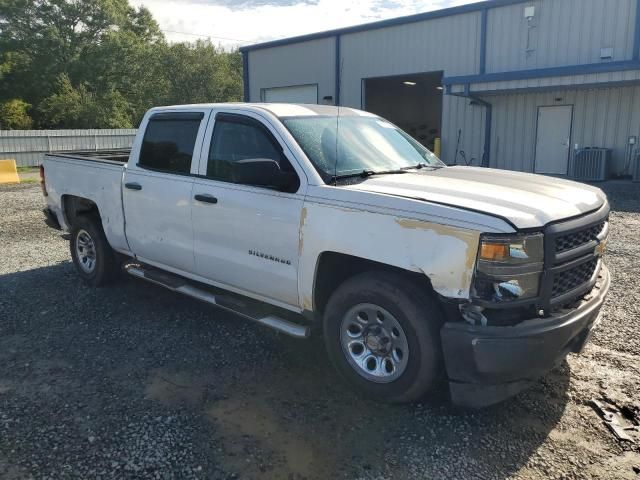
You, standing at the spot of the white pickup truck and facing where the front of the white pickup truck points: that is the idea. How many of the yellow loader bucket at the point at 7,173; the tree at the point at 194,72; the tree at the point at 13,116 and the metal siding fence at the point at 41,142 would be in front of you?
0

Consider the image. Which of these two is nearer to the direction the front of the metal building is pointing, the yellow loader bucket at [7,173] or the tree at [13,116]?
the yellow loader bucket

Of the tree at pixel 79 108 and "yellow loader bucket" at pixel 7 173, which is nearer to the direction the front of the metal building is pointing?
the yellow loader bucket

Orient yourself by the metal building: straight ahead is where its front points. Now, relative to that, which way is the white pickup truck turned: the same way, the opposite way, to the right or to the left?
to the left

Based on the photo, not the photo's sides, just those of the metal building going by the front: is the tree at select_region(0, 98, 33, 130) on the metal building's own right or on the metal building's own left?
on the metal building's own right

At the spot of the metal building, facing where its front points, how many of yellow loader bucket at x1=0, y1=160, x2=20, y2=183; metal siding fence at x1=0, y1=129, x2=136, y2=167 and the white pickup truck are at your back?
0

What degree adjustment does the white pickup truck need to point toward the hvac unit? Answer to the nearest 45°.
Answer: approximately 90° to its left

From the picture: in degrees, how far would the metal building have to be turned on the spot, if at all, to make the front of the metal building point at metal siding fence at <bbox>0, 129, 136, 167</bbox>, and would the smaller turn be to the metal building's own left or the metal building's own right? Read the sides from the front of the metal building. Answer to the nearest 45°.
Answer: approximately 45° to the metal building's own right

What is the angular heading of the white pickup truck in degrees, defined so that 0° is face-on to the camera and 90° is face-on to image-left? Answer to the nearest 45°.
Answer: approximately 315°

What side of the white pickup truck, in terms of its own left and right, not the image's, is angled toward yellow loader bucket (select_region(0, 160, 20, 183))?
back

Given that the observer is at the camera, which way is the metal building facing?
facing the viewer and to the left of the viewer

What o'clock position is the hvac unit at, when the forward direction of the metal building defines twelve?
The hvac unit is roughly at 9 o'clock from the metal building.

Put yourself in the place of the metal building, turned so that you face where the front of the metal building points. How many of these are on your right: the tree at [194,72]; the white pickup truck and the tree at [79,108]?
2

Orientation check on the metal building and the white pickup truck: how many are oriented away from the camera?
0

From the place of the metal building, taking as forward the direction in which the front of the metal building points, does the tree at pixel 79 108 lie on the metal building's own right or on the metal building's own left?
on the metal building's own right

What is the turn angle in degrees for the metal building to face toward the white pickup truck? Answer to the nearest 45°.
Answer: approximately 45° to its left

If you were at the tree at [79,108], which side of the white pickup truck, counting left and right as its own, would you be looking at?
back

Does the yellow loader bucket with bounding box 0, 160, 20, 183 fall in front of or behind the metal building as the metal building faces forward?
in front

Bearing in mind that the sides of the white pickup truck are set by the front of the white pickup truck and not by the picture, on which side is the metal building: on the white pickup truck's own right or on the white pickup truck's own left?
on the white pickup truck's own left

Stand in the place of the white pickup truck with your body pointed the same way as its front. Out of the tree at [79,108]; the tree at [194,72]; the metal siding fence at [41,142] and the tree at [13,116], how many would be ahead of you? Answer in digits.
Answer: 0

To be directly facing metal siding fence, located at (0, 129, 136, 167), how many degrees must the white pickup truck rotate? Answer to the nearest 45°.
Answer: approximately 180°
